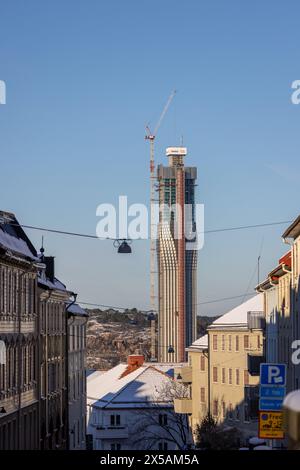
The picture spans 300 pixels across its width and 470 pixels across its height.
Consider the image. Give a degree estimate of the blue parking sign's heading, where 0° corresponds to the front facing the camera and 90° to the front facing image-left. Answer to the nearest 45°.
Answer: approximately 0°

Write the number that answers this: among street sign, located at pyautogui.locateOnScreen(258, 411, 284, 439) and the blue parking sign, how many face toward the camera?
2

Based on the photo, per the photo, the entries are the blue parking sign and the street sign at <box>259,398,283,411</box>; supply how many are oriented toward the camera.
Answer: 2
